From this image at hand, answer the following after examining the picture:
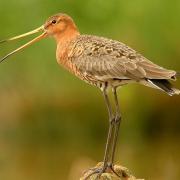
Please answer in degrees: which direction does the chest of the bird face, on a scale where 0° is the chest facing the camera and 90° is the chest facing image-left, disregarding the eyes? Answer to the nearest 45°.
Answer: approximately 90°
